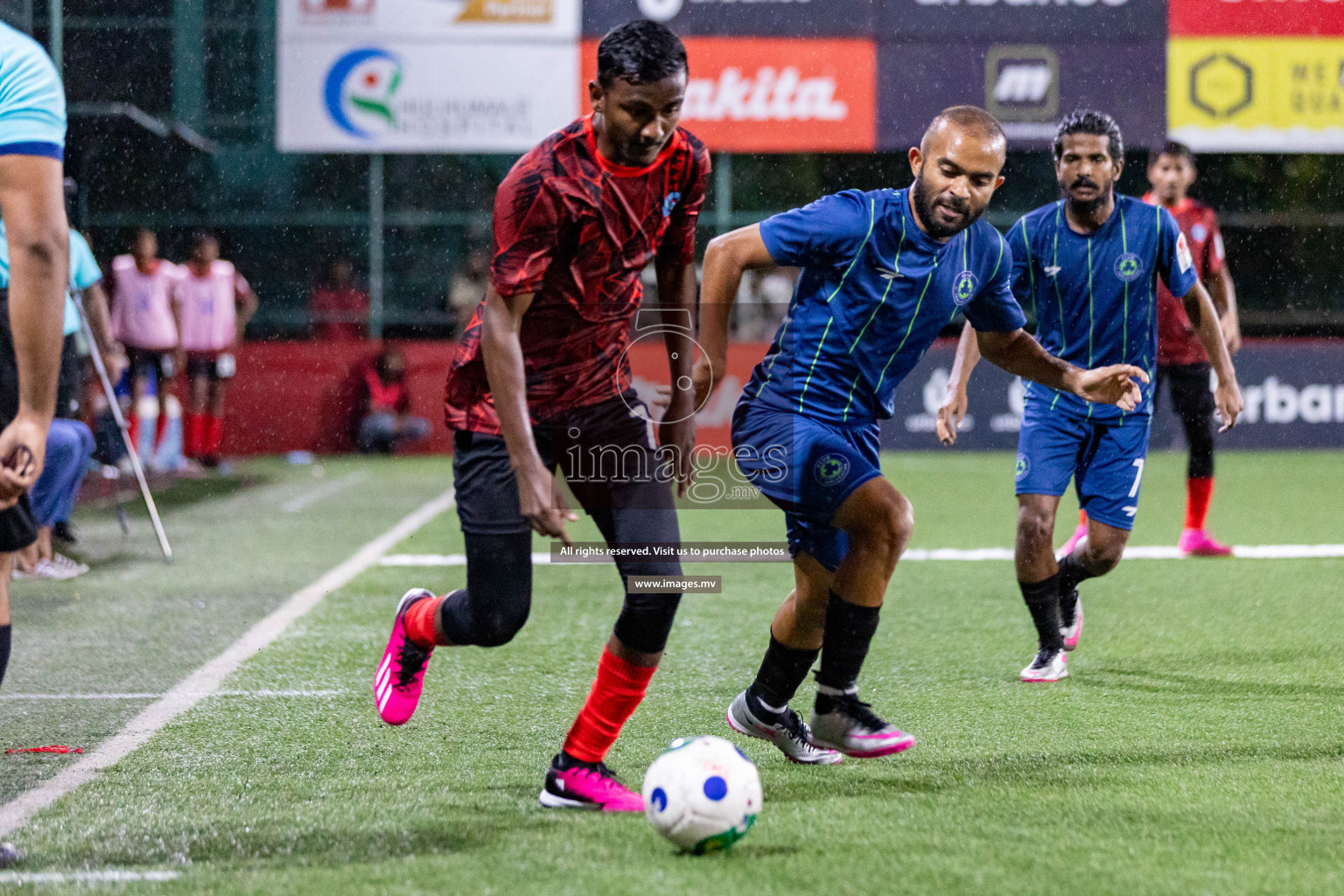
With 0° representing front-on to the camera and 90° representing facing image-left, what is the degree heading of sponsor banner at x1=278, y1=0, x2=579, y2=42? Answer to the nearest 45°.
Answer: approximately 0°

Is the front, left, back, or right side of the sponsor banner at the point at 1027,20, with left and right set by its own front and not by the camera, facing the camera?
front

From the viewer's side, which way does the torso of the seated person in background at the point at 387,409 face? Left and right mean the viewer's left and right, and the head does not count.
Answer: facing the viewer and to the right of the viewer

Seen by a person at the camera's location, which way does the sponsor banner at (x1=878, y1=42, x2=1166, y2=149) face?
facing the viewer

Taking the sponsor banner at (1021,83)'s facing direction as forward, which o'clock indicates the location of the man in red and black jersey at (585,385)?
The man in red and black jersey is roughly at 12 o'clock from the sponsor banner.

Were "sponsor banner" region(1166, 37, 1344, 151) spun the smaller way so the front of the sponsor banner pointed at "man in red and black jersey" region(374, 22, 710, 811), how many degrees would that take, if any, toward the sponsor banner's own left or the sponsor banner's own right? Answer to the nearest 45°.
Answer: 0° — it already faces them

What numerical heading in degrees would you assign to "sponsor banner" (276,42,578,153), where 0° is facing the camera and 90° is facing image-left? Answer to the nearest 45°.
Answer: approximately 0°

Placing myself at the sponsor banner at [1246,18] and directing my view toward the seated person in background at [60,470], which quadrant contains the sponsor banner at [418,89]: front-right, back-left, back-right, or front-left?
front-right

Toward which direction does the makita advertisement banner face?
toward the camera

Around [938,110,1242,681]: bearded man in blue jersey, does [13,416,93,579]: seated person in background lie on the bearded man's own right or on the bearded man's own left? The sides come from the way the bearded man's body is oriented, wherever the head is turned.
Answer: on the bearded man's own right
